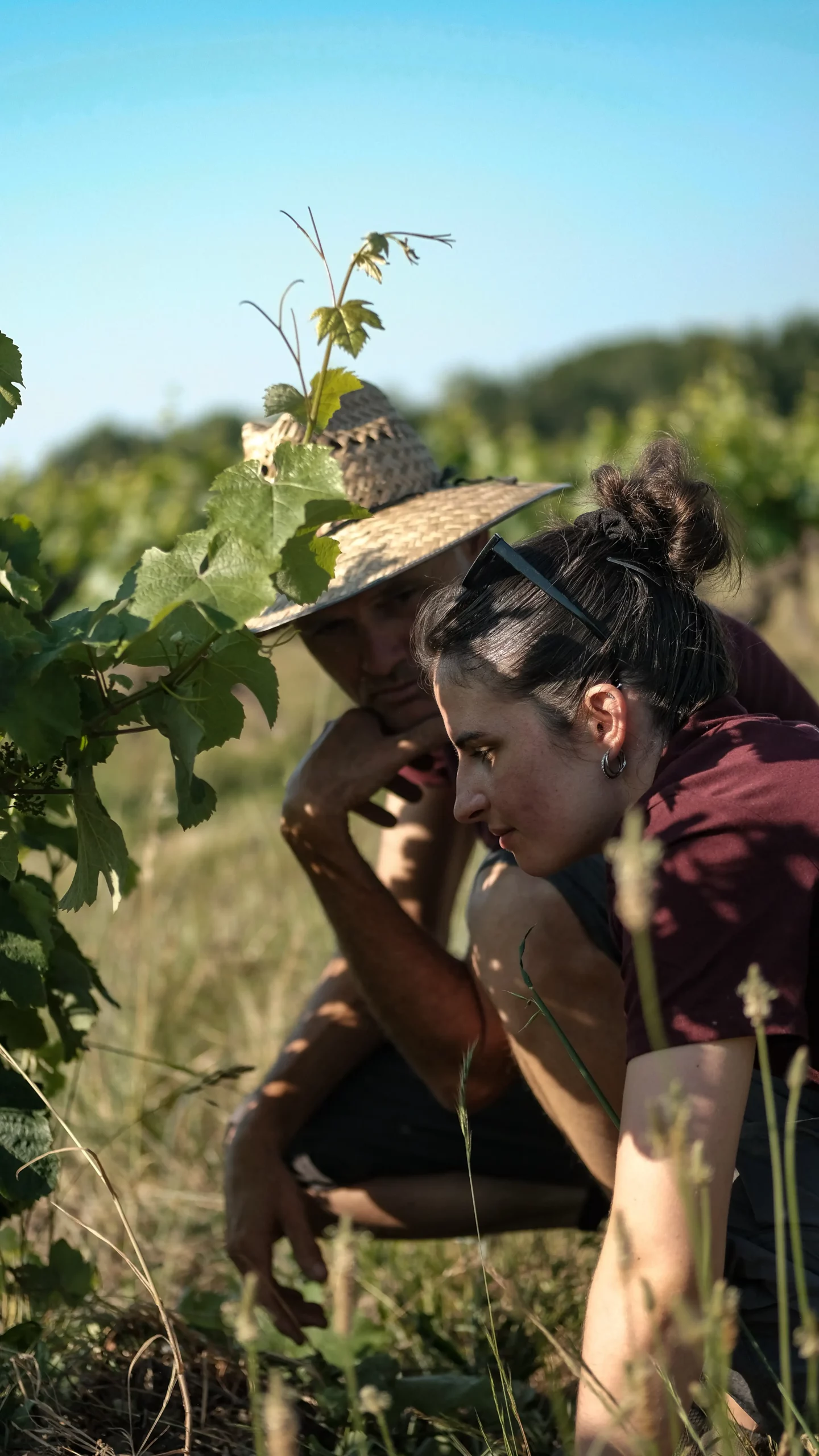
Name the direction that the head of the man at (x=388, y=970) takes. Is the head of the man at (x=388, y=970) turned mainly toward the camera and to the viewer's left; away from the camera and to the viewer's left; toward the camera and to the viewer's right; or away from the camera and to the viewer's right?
toward the camera and to the viewer's left

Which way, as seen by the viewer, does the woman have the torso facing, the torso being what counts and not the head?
to the viewer's left

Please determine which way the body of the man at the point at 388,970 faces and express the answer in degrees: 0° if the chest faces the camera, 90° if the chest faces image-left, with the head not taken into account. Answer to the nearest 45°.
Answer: approximately 45°

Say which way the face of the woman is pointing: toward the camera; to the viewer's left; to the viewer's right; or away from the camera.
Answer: to the viewer's left

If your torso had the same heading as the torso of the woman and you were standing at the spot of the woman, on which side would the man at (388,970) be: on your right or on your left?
on your right

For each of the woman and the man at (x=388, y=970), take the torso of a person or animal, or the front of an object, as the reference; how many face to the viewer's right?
0
